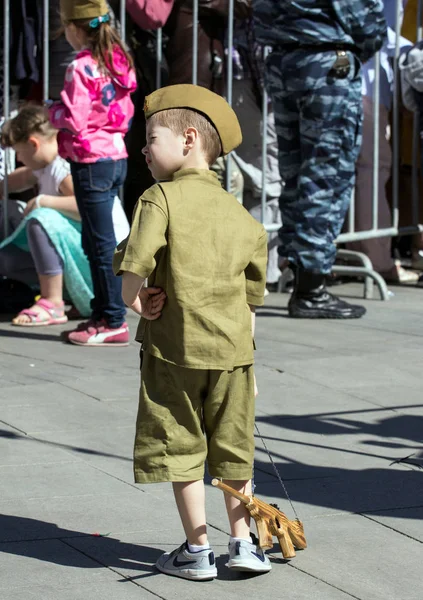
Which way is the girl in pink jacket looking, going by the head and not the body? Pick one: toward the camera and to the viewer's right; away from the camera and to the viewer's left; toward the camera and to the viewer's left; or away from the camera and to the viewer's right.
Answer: away from the camera and to the viewer's left

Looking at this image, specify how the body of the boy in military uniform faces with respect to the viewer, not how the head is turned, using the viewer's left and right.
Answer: facing away from the viewer and to the left of the viewer

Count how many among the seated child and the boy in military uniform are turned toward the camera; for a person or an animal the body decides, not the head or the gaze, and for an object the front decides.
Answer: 0

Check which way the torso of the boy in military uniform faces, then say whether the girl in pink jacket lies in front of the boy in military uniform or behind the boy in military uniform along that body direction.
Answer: in front
